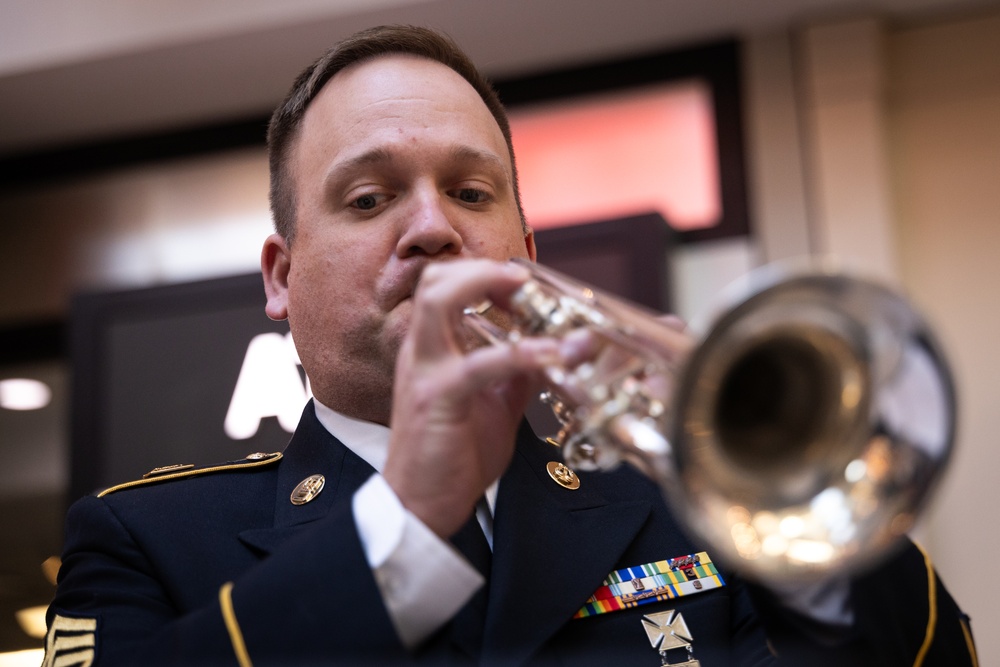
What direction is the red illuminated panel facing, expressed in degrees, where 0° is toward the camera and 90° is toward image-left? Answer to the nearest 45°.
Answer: approximately 0°

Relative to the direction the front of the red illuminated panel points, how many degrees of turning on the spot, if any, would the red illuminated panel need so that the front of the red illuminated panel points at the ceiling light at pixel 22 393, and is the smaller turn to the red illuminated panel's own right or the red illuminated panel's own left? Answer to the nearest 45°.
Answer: approximately 90° to the red illuminated panel's own right
